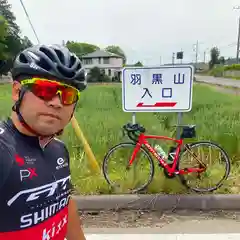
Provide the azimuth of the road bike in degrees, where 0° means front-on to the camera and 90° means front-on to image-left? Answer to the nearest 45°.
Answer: approximately 90°

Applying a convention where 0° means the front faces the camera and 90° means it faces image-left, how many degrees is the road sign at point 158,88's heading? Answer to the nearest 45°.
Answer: approximately 0°

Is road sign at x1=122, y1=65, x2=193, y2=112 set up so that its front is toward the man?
yes

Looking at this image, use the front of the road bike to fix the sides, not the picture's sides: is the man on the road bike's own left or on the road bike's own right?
on the road bike's own left

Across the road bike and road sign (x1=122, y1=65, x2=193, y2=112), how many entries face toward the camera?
1

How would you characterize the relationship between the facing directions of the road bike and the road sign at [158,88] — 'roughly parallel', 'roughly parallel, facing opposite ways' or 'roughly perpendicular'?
roughly perpendicular

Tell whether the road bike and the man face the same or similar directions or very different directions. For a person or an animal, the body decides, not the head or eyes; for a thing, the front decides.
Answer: very different directions

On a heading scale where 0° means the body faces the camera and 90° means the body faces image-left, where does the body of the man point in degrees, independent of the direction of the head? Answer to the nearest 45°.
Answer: approximately 315°
